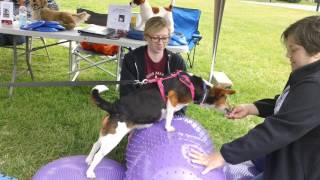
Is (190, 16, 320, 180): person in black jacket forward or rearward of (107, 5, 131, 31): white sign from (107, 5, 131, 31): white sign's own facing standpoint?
forward

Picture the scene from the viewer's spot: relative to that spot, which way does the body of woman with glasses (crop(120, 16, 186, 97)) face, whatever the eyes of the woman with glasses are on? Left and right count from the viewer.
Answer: facing the viewer

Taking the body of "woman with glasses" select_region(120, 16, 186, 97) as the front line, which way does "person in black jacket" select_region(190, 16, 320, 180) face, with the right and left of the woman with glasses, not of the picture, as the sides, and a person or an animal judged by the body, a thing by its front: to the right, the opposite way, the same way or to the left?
to the right

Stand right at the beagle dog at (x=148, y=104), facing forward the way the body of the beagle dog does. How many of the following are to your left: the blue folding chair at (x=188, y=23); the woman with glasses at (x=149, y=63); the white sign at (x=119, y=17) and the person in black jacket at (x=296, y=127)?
3

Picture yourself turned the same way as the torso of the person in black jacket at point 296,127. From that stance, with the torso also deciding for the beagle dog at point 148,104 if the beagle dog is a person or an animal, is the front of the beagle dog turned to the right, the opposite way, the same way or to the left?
the opposite way

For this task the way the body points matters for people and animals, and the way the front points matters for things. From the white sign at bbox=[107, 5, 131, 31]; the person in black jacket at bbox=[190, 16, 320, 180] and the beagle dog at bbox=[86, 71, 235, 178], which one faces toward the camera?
the white sign

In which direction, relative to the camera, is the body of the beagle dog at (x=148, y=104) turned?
to the viewer's right

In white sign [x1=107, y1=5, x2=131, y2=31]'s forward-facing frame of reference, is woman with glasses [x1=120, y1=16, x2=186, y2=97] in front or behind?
in front

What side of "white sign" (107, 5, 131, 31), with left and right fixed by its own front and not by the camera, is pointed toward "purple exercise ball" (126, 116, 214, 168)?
front

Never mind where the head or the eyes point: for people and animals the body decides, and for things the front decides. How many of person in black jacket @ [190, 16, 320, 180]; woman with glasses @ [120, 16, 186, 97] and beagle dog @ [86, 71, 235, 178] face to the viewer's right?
1

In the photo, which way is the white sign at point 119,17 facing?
toward the camera

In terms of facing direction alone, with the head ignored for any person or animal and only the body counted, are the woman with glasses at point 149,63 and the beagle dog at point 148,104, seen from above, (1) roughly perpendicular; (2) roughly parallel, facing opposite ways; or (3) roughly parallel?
roughly perpendicular

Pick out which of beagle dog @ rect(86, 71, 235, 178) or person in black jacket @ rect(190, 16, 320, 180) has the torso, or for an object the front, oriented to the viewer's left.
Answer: the person in black jacket

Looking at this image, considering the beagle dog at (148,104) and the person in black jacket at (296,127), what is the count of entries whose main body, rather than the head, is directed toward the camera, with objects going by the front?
0

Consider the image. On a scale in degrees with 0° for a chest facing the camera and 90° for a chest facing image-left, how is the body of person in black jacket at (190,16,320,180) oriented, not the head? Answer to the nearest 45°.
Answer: approximately 90°

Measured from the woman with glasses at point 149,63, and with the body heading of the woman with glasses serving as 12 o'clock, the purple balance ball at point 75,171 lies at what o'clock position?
The purple balance ball is roughly at 1 o'clock from the woman with glasses.

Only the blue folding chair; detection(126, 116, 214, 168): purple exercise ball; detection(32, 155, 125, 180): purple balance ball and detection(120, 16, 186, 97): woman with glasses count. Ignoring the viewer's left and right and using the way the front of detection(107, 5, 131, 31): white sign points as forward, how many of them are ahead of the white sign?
3
